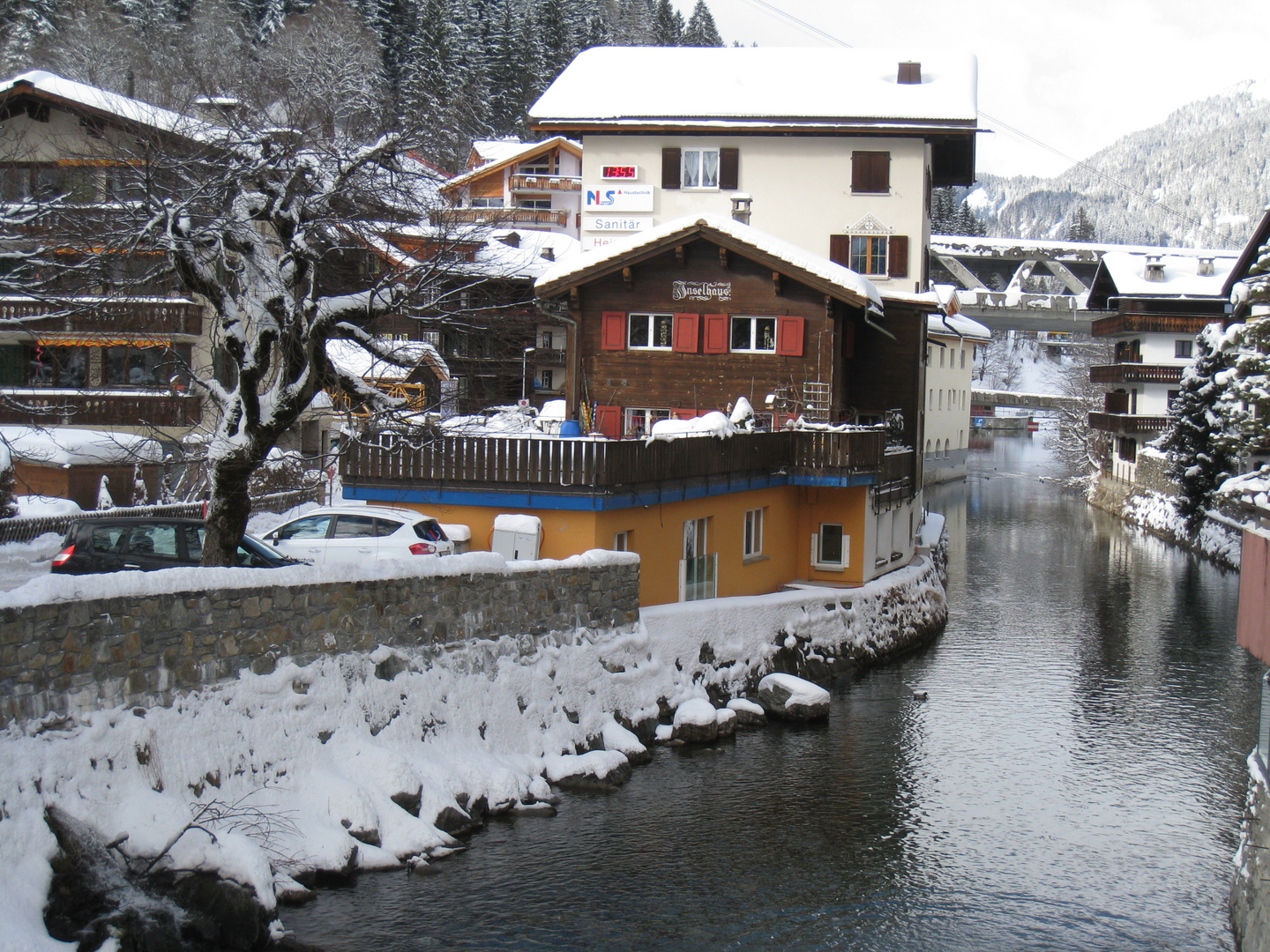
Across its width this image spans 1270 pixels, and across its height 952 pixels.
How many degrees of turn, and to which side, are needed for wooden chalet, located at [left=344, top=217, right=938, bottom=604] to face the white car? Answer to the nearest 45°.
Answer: approximately 45° to its right

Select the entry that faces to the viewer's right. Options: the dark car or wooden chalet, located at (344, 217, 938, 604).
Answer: the dark car

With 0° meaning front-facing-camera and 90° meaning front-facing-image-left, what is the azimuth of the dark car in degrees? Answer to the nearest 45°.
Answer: approximately 270°

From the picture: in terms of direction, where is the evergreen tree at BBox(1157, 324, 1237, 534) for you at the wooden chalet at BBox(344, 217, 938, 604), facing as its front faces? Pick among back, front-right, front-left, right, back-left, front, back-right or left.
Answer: back-left

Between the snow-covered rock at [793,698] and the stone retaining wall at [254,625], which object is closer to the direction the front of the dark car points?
the snow-covered rock

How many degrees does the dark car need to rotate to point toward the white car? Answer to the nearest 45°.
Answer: approximately 45° to its left

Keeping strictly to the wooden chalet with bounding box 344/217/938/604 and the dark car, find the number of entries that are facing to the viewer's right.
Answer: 1

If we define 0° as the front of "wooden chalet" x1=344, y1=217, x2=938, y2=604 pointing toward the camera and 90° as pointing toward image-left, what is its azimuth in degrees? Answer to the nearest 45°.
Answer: approximately 0°

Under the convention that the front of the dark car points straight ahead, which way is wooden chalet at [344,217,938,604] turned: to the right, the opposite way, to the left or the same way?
to the right

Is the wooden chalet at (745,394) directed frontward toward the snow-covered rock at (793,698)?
yes

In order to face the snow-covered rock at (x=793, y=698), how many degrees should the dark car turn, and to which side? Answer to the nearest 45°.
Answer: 0° — it already faces it

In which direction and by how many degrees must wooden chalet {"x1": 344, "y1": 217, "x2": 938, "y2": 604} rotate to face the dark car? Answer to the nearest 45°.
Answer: approximately 45° to its right
